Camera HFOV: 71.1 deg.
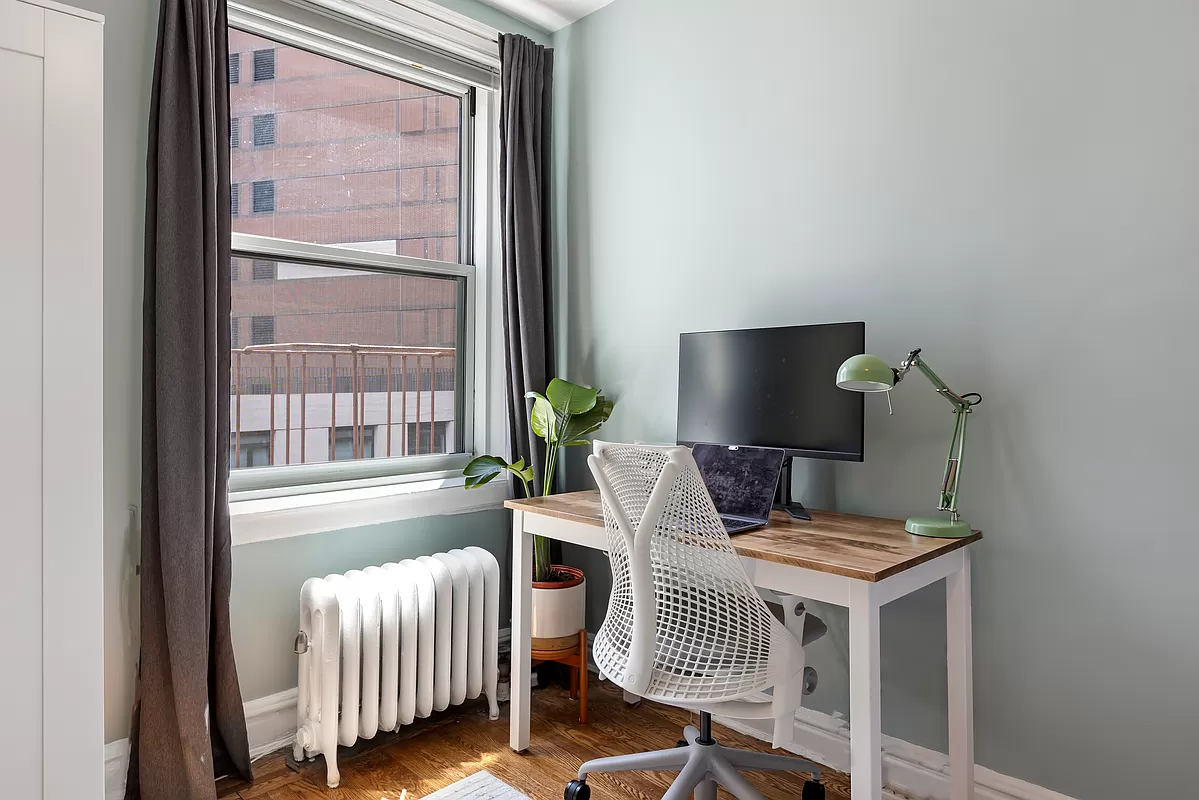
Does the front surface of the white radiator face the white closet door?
no

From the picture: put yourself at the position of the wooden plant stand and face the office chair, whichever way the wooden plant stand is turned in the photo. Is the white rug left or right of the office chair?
right

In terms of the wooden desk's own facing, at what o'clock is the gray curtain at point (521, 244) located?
The gray curtain is roughly at 3 o'clock from the wooden desk.

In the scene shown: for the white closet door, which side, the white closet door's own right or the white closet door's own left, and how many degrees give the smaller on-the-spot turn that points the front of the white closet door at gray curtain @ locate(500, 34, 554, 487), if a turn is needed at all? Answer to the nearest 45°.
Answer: approximately 90° to the white closet door's own left

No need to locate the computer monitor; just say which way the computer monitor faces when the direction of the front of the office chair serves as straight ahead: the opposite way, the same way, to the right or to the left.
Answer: the opposite way

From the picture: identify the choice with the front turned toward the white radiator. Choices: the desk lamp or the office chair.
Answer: the desk lamp

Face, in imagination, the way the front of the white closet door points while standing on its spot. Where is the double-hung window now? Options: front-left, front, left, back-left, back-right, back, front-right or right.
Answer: left

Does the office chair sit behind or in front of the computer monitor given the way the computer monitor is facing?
in front

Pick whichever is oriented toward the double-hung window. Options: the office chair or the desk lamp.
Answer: the desk lamp

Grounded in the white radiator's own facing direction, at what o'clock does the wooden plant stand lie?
The wooden plant stand is roughly at 10 o'clock from the white radiator.

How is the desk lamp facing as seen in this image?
to the viewer's left

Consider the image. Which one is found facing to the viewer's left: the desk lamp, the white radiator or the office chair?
the desk lamp

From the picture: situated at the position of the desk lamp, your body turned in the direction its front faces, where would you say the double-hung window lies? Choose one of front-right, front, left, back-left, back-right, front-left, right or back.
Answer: front

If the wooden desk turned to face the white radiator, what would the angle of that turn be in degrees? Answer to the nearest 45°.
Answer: approximately 45° to its right

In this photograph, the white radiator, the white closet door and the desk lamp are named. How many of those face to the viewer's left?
1

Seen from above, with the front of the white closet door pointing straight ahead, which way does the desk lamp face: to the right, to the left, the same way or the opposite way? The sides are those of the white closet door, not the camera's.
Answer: the opposite way

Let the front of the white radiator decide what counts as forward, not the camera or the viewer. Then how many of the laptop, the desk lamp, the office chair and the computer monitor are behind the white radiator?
0
